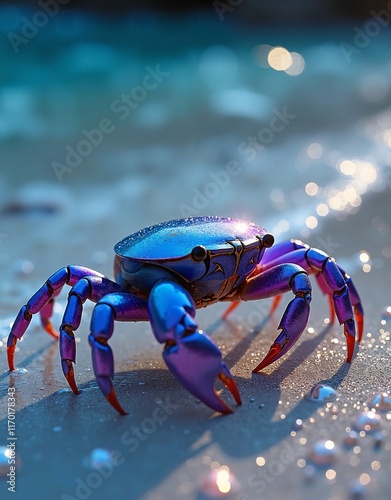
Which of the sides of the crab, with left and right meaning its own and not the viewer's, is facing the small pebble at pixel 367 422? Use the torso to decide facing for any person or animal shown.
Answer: front

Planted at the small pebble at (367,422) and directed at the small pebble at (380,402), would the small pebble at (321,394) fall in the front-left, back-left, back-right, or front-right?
front-left

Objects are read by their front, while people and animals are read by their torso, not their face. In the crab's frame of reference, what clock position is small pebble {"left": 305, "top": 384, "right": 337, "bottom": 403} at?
The small pebble is roughly at 11 o'clock from the crab.

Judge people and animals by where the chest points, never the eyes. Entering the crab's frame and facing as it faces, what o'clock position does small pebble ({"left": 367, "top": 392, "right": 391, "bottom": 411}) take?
The small pebble is roughly at 11 o'clock from the crab.

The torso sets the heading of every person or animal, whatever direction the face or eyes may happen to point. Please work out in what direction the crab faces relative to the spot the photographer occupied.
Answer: facing the viewer and to the right of the viewer
